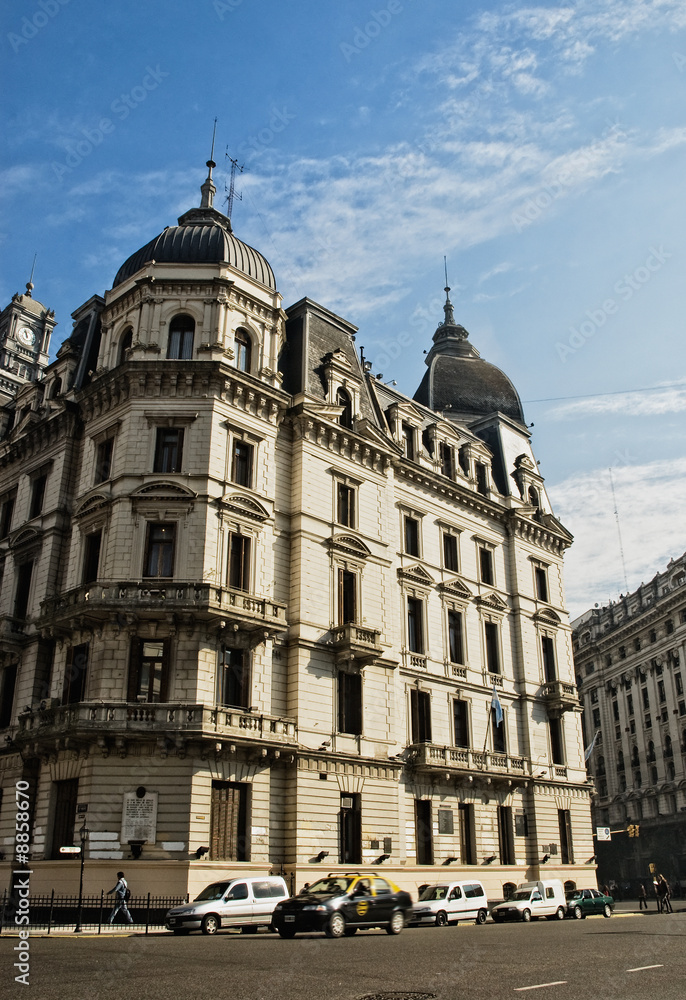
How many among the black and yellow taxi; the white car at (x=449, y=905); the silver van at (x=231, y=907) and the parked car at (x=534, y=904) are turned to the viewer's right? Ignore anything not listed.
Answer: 0

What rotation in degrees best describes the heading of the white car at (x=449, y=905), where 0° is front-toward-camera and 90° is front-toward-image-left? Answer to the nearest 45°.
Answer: approximately 45°

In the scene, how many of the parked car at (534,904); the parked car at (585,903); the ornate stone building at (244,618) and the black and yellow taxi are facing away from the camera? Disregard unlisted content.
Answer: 0

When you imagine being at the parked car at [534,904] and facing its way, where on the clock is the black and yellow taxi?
The black and yellow taxi is roughly at 11 o'clock from the parked car.

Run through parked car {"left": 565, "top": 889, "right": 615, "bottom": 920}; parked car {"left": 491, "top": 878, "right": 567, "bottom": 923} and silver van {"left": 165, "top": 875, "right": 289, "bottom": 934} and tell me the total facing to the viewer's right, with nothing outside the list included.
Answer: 0

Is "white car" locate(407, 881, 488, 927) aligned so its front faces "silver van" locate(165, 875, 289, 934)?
yes

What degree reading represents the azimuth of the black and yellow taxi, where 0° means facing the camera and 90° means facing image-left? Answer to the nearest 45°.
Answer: approximately 45°

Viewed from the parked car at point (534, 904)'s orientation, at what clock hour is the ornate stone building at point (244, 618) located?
The ornate stone building is roughly at 1 o'clock from the parked car.

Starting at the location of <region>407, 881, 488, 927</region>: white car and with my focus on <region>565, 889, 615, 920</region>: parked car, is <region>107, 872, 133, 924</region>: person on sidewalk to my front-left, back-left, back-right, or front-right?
back-left

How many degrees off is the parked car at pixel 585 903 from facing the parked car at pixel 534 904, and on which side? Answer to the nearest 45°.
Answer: approximately 45° to its left

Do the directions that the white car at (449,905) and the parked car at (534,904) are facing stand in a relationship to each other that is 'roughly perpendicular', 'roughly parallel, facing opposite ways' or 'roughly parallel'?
roughly parallel

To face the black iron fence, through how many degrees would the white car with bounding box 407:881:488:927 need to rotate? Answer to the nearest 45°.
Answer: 0° — it already faces it

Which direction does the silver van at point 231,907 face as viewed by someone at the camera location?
facing the viewer and to the left of the viewer

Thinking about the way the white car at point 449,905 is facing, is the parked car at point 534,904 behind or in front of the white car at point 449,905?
behind

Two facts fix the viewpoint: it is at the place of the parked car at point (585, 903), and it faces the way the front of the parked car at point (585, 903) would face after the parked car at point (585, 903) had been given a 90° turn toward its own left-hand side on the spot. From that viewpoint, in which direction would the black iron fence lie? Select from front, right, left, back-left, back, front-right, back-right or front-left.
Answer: right
